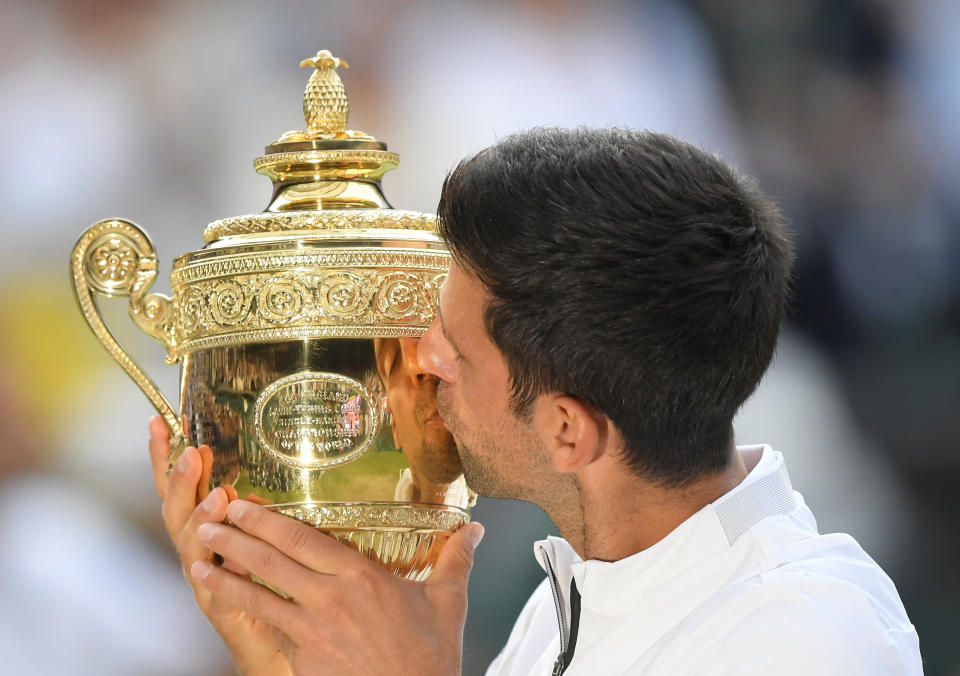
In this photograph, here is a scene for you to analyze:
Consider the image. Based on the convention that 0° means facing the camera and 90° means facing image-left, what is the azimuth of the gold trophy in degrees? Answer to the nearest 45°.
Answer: approximately 0°

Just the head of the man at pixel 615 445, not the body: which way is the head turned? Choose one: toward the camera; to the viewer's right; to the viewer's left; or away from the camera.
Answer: to the viewer's left

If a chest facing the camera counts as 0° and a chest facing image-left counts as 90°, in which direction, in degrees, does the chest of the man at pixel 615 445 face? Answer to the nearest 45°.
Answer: approximately 90°
